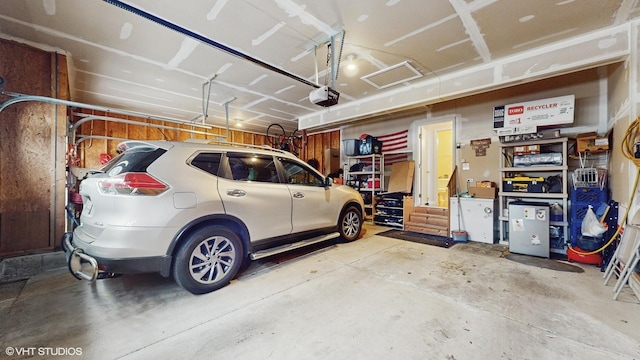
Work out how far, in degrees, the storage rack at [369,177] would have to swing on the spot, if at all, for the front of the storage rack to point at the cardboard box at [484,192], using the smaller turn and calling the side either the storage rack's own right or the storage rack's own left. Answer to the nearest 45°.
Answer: approximately 90° to the storage rack's own left

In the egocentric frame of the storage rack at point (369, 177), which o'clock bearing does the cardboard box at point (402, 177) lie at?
The cardboard box is roughly at 8 o'clock from the storage rack.

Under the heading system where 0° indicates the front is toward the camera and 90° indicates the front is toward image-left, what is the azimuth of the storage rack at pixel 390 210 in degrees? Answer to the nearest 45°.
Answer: approximately 45°

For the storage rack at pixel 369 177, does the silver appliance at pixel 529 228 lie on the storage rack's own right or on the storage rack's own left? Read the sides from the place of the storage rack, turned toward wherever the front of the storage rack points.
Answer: on the storage rack's own left

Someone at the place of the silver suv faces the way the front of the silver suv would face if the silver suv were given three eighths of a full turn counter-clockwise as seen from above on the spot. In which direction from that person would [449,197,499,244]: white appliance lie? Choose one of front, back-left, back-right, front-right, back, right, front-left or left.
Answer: back

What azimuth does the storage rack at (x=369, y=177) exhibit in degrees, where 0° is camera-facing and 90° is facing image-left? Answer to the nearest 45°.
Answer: approximately 45°

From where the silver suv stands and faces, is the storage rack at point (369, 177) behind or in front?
in front

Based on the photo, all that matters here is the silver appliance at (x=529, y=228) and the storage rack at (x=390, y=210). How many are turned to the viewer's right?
0

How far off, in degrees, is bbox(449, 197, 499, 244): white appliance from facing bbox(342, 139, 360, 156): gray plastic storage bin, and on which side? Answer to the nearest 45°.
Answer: approximately 45° to its right

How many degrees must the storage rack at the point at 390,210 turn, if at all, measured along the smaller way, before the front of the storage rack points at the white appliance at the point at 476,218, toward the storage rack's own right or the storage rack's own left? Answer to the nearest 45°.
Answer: approximately 90° to the storage rack's own left

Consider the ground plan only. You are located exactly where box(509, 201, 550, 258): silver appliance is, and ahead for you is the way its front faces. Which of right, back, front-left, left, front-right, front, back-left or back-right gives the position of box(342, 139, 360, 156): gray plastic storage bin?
front-right

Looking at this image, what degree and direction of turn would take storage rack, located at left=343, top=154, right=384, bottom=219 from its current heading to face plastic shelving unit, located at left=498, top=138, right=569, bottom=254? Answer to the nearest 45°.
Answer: approximately 90° to its left

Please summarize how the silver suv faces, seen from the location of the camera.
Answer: facing away from the viewer and to the right of the viewer
